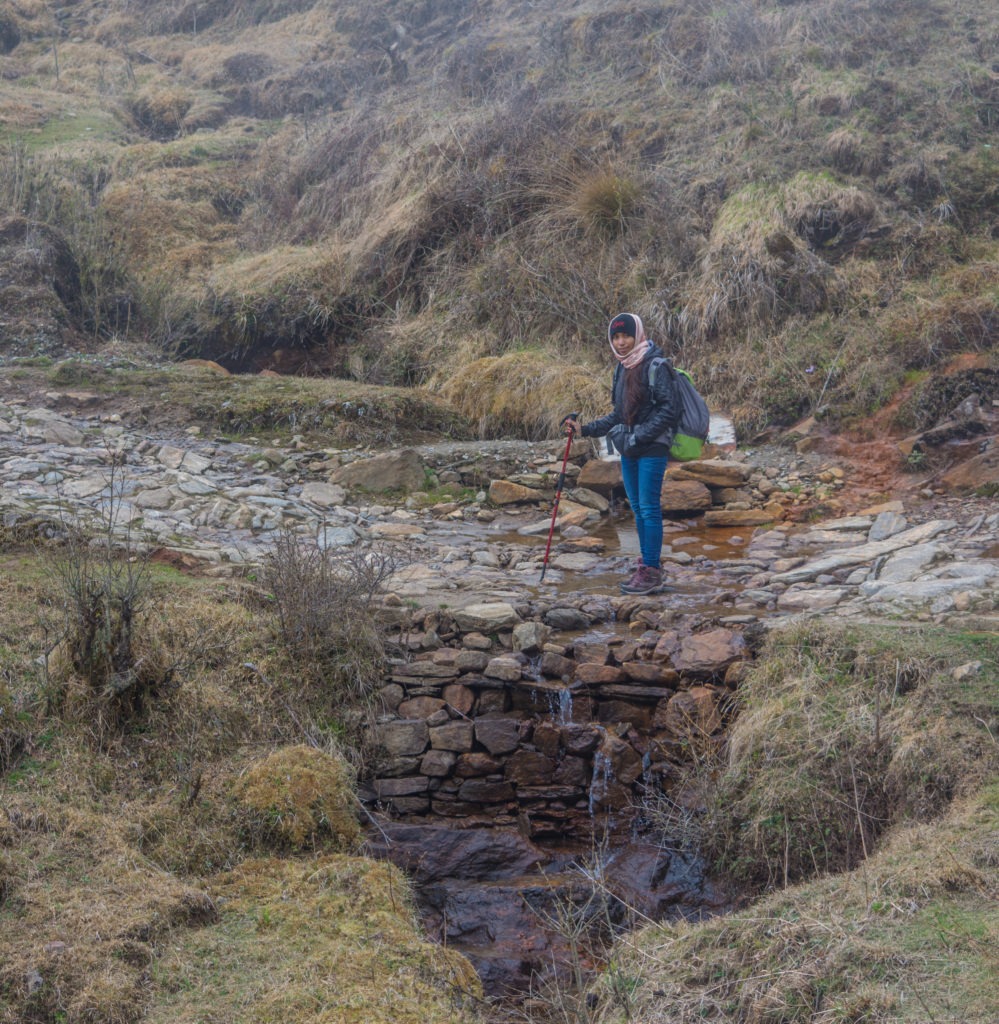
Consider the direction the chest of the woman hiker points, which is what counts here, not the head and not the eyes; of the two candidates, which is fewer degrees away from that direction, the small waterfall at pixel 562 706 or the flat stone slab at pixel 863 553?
the small waterfall

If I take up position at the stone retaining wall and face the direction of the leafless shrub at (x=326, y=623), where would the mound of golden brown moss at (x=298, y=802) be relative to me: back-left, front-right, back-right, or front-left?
front-left

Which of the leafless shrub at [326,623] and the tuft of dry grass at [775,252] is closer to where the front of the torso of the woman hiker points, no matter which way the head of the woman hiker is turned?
the leafless shrub

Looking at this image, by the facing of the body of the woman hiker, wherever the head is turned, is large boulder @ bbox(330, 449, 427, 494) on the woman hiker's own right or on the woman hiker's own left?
on the woman hiker's own right

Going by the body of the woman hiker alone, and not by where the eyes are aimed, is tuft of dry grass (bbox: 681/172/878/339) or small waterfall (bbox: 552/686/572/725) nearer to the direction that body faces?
the small waterfall

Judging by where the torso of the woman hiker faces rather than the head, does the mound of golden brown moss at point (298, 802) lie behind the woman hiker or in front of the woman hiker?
in front

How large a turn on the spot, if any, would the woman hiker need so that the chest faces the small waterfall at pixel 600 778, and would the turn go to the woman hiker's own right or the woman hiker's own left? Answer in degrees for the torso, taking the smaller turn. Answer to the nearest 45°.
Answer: approximately 45° to the woman hiker's own left

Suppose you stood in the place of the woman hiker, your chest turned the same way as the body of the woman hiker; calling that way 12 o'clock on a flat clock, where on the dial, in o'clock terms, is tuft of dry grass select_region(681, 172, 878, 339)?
The tuft of dry grass is roughly at 5 o'clock from the woman hiker.

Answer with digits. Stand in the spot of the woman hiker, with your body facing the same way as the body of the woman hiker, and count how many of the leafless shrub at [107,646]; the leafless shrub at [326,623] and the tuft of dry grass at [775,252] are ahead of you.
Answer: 2

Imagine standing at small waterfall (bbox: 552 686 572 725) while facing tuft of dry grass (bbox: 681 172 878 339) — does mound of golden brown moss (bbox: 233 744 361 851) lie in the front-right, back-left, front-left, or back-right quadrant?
back-left

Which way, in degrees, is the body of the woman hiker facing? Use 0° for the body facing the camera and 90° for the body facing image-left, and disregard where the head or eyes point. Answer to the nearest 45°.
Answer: approximately 45°

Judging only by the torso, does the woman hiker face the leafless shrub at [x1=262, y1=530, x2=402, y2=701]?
yes

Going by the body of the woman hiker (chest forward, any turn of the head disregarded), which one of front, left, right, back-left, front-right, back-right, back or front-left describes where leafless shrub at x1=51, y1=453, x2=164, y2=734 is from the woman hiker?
front
